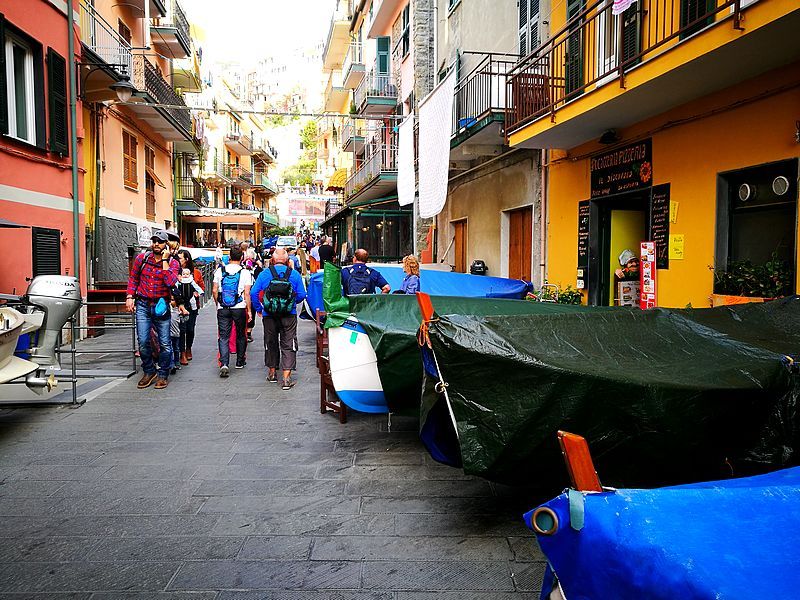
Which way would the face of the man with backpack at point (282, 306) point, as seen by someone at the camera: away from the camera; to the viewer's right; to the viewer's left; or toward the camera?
away from the camera

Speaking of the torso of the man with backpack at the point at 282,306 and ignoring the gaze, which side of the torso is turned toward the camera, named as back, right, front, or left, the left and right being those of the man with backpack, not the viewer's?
back

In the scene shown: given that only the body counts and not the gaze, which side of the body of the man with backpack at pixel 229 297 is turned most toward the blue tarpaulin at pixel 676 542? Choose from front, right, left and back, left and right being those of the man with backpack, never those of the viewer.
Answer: back

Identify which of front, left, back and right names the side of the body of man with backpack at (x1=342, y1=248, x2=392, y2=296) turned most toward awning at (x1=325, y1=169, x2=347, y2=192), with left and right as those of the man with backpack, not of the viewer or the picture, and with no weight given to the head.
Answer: front

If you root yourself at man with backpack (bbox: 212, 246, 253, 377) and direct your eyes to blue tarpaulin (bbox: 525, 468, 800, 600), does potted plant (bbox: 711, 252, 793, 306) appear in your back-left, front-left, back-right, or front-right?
front-left

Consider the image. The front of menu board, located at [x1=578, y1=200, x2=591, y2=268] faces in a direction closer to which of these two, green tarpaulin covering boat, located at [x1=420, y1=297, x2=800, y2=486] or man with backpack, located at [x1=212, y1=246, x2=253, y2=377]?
the man with backpack

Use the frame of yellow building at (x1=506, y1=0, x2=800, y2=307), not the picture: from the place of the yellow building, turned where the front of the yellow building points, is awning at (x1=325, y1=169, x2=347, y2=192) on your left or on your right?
on your right

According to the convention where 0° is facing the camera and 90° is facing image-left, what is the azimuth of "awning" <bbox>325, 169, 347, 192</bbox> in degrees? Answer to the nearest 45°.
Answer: approximately 45°

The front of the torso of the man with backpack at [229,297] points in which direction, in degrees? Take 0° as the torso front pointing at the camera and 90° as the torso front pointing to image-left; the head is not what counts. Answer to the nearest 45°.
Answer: approximately 180°

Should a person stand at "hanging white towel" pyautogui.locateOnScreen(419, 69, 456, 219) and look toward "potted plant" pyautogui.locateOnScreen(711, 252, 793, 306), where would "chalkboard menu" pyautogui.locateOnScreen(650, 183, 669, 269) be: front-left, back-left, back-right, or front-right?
front-left

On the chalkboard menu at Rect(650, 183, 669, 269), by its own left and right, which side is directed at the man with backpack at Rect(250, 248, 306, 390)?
front

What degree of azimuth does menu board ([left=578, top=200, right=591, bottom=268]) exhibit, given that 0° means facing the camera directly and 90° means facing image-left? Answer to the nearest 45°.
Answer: approximately 45°

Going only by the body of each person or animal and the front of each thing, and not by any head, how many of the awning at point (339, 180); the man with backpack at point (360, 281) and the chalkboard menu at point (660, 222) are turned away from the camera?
1

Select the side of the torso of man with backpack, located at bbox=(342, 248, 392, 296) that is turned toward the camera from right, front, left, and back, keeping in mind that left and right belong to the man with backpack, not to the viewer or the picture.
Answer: back

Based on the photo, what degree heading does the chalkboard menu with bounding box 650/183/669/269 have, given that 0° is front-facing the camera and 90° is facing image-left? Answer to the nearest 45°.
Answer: approximately 45°

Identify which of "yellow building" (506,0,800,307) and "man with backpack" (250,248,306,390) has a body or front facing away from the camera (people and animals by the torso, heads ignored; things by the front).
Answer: the man with backpack

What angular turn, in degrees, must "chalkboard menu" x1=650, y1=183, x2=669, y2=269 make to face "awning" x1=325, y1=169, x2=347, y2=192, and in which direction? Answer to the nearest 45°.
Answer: approximately 90° to its right

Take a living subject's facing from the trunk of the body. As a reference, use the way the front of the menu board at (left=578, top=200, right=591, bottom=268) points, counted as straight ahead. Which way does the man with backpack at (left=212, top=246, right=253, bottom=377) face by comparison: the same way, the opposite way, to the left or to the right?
to the right

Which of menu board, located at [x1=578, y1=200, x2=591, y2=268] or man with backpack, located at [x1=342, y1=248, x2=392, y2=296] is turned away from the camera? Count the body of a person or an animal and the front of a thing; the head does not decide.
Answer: the man with backpack

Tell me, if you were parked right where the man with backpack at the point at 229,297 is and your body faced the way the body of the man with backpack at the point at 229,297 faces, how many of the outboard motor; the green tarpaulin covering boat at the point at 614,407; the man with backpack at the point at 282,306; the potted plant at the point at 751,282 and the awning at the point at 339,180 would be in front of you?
1
